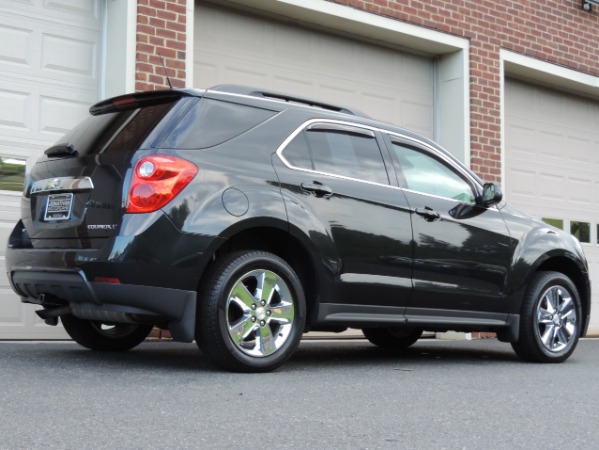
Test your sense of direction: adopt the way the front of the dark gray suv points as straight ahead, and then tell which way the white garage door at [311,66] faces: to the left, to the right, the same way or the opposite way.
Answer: to the right

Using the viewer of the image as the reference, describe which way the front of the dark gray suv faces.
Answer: facing away from the viewer and to the right of the viewer

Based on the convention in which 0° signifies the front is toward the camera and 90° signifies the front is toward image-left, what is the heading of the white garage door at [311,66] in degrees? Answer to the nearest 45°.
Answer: approximately 315°

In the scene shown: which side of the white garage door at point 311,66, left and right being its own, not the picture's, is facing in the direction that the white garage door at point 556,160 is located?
left

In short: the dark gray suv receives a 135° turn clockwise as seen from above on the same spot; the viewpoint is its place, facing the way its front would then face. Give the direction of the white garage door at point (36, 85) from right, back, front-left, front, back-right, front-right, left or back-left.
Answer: back-right

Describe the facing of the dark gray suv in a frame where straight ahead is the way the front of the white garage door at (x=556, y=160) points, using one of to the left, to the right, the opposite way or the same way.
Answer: to the left

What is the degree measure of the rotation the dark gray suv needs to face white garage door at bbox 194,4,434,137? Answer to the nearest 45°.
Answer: approximately 45° to its left

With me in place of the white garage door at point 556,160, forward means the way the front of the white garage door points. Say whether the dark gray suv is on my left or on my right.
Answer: on my right

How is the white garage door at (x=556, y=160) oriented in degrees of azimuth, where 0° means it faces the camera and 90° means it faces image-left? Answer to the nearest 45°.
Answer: approximately 315°

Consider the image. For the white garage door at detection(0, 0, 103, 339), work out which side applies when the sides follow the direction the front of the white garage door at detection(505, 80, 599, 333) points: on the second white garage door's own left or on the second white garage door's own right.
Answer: on the second white garage door's own right
